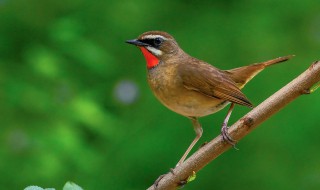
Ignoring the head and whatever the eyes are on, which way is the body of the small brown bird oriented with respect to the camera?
to the viewer's left
